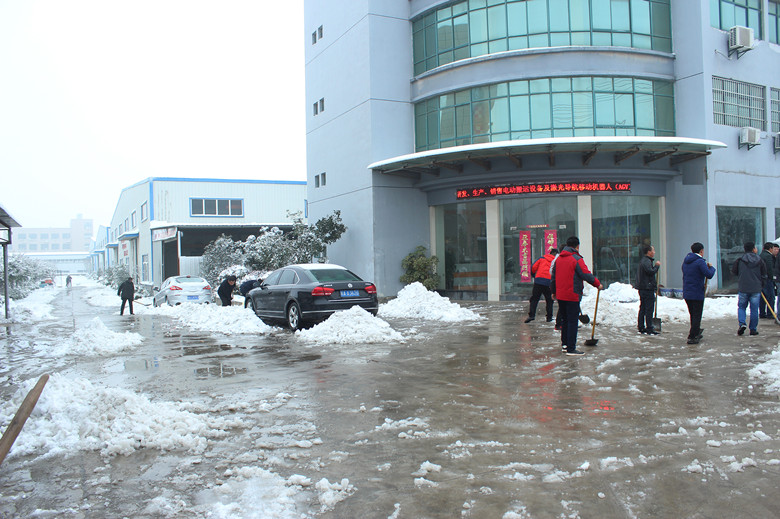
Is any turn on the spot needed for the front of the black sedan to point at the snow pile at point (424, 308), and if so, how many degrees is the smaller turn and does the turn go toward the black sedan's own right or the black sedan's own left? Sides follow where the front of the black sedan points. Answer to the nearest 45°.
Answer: approximately 90° to the black sedan's own right

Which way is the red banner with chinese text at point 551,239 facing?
toward the camera

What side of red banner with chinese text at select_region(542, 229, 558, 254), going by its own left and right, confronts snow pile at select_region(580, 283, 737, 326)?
front

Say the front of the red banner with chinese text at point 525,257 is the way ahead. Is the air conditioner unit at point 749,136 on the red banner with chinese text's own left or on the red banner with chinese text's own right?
on the red banner with chinese text's own left

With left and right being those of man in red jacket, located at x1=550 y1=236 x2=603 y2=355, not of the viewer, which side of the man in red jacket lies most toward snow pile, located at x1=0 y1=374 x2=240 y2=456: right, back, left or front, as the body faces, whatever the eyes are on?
back

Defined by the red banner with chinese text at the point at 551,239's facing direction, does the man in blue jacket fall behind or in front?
in front

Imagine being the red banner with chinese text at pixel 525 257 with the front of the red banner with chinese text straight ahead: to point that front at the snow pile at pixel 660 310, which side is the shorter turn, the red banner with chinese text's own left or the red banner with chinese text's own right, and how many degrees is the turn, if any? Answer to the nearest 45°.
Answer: approximately 45° to the red banner with chinese text's own left
